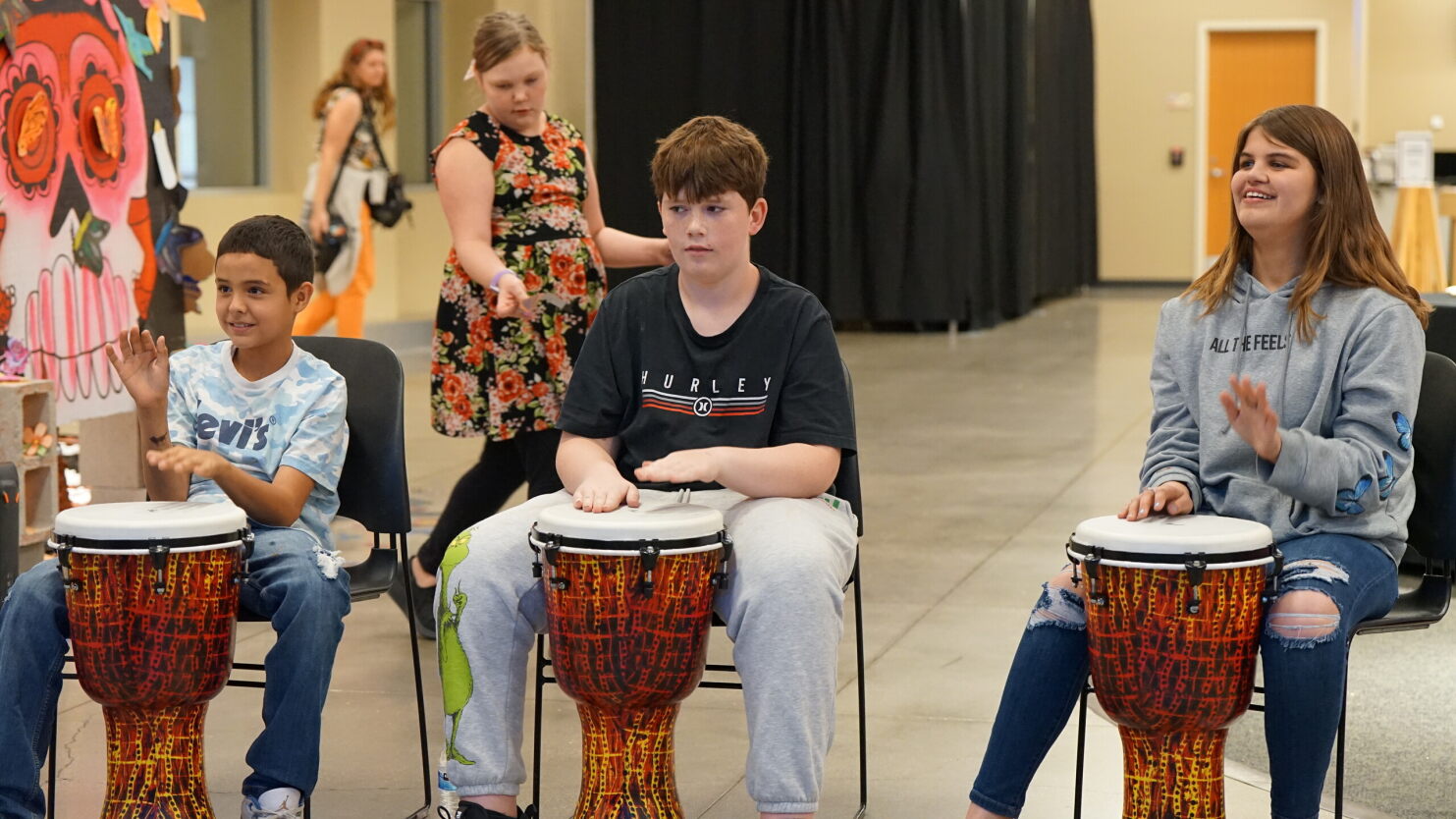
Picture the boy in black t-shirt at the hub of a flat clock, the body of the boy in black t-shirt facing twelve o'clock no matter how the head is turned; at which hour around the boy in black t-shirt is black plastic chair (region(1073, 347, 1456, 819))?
The black plastic chair is roughly at 9 o'clock from the boy in black t-shirt.

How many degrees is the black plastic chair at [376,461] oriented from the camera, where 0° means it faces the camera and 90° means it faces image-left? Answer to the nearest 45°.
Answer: approximately 45°

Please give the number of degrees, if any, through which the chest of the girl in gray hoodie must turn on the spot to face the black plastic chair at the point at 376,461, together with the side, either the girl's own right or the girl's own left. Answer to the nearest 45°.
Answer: approximately 45° to the girl's own right

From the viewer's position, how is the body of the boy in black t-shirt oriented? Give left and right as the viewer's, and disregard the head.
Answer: facing the viewer

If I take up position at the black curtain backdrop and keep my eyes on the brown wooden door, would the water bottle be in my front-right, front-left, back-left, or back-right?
back-right

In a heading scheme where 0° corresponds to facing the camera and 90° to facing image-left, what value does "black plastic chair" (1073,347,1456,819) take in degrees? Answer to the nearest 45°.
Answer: approximately 45°

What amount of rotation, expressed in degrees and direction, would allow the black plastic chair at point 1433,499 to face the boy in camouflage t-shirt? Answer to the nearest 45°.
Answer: approximately 45° to its right

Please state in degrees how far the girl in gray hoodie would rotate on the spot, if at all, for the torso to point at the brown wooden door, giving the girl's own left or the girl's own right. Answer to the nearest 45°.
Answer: approximately 135° to the girl's own right

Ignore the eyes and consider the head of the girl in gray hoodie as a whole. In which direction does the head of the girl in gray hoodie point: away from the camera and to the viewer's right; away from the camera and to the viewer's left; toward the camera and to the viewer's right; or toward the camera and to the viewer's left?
toward the camera and to the viewer's left

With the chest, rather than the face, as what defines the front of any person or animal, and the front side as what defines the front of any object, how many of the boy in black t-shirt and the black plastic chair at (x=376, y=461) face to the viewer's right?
0

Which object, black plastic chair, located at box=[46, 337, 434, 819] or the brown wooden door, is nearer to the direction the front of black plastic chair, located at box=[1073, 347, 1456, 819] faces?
the black plastic chair

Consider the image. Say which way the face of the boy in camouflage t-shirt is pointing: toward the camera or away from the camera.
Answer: toward the camera

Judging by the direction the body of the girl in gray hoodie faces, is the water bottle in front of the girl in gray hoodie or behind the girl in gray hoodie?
in front

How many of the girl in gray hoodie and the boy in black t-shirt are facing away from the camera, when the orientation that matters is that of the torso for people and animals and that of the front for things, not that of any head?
0
